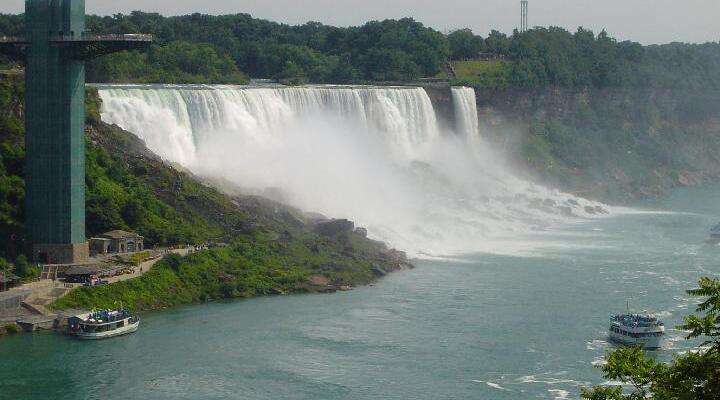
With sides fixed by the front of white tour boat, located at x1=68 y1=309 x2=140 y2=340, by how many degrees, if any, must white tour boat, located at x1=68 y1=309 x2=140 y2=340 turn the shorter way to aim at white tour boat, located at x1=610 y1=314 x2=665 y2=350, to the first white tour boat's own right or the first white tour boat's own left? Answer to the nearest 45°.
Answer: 0° — it already faces it

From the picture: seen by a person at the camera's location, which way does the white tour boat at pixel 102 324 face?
facing to the right of the viewer

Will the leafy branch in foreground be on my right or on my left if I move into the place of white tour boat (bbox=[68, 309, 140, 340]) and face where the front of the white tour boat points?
on my right

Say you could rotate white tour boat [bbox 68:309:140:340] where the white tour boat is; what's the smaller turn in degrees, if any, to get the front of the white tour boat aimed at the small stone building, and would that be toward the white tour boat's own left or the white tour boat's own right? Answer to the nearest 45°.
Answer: approximately 90° to the white tour boat's own left
